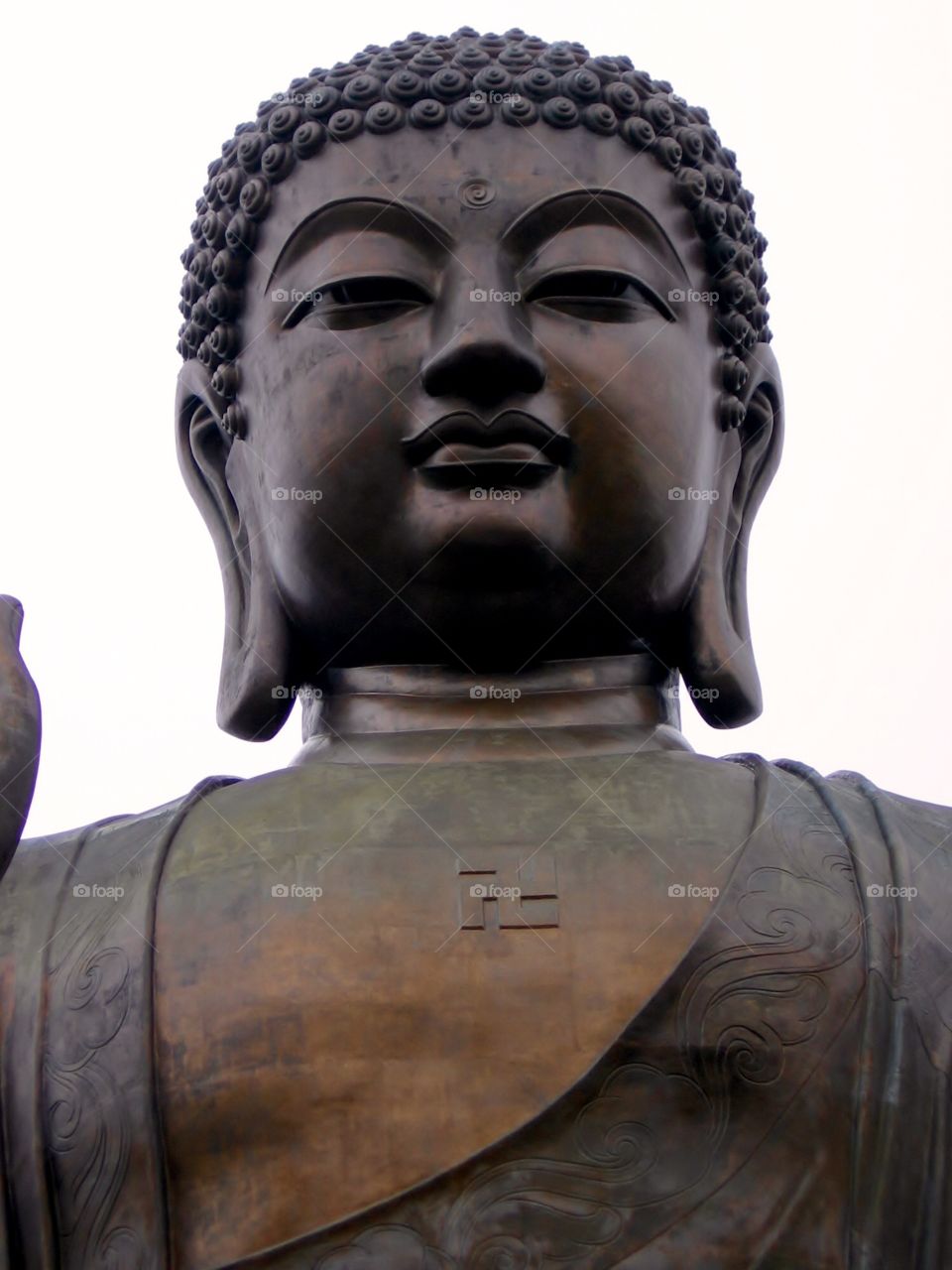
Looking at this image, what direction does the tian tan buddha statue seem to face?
toward the camera
